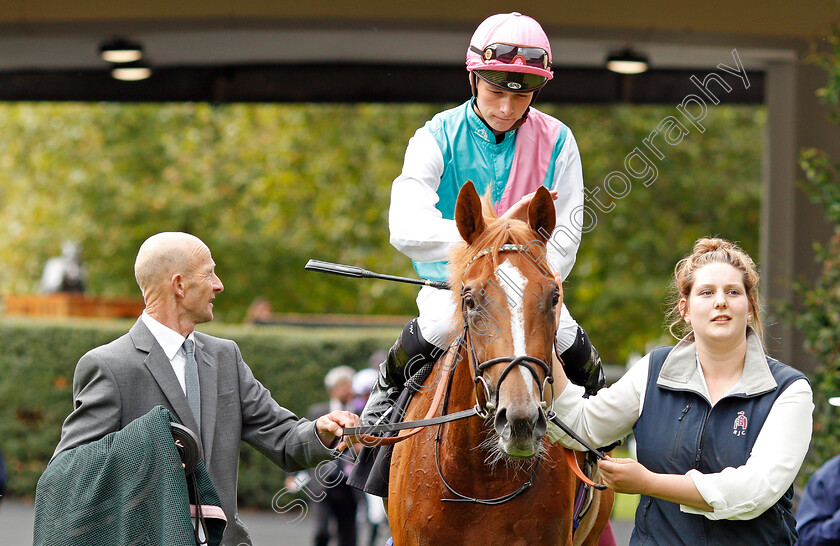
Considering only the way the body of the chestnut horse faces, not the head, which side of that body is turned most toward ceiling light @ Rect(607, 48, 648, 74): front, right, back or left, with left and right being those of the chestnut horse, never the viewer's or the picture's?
back

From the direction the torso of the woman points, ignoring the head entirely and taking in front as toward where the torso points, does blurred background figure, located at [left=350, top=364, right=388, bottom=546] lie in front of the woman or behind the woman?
behind

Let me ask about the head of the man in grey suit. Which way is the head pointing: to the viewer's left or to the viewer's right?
to the viewer's right

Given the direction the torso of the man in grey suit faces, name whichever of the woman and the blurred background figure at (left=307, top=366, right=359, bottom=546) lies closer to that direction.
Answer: the woman

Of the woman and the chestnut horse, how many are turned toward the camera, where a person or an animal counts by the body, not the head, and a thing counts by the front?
2

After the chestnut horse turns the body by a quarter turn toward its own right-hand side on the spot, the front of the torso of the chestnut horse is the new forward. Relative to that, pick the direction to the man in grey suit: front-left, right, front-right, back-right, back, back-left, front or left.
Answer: front

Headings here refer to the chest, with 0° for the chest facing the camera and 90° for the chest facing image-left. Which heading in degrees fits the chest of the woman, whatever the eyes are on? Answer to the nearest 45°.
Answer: approximately 0°

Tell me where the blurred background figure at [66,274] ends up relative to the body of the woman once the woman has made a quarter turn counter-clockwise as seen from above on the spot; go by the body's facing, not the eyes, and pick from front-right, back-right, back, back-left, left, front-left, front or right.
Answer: back-left

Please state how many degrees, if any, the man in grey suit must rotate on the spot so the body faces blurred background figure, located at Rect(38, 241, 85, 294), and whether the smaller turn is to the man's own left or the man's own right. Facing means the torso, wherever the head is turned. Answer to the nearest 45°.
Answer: approximately 135° to the man's own left

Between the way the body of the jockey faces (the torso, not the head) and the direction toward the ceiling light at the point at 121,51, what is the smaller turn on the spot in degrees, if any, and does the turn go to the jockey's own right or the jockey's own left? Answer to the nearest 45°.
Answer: approximately 135° to the jockey's own right

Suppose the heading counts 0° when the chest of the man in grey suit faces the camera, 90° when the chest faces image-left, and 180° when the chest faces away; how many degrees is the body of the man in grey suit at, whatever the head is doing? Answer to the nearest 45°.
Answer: approximately 315°

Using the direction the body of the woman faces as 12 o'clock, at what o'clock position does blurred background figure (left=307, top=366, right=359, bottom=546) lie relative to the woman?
The blurred background figure is roughly at 5 o'clock from the woman.
